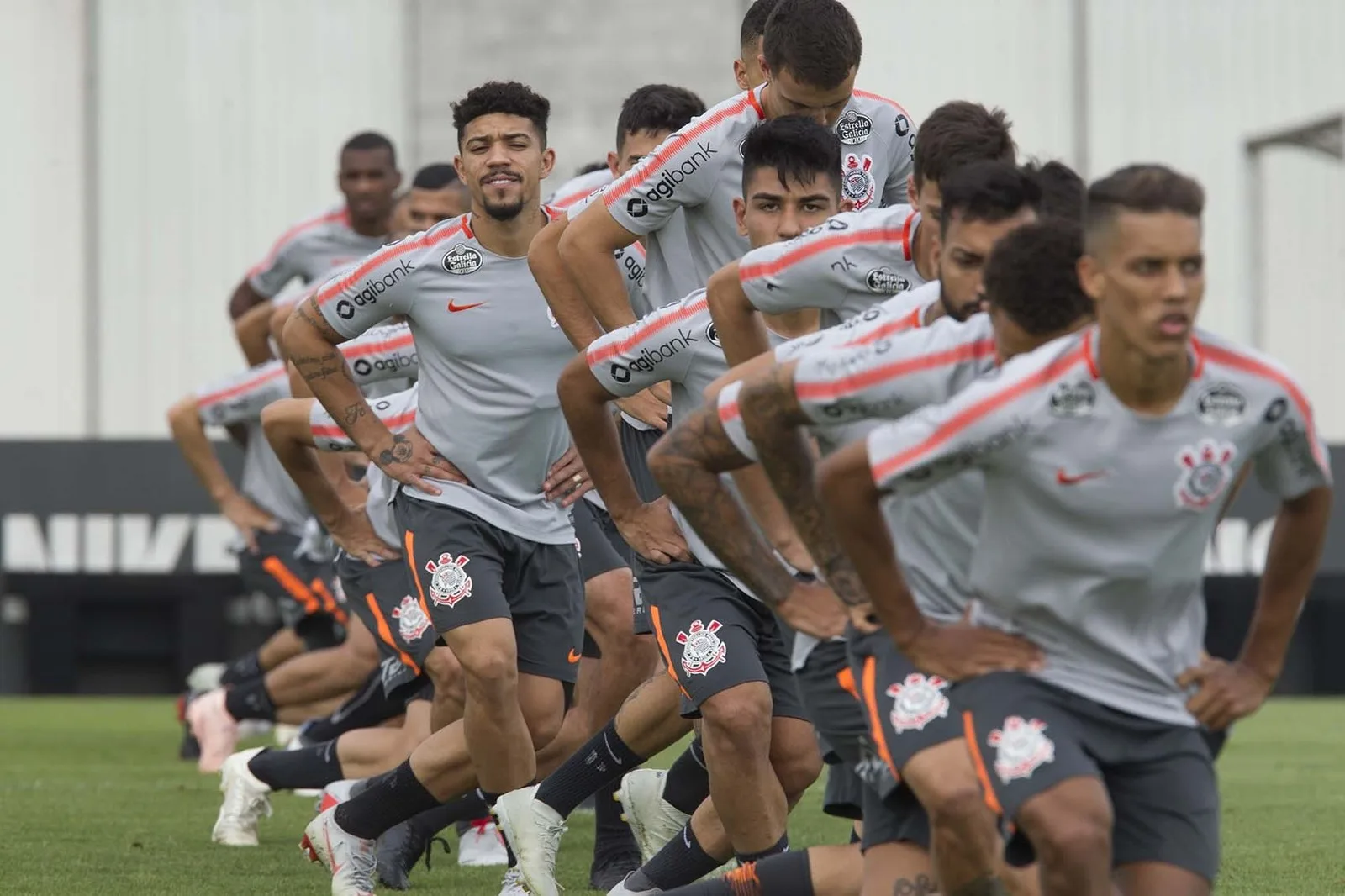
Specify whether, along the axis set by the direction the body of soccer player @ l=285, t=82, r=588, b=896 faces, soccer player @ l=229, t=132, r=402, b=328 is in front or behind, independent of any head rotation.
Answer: behind
